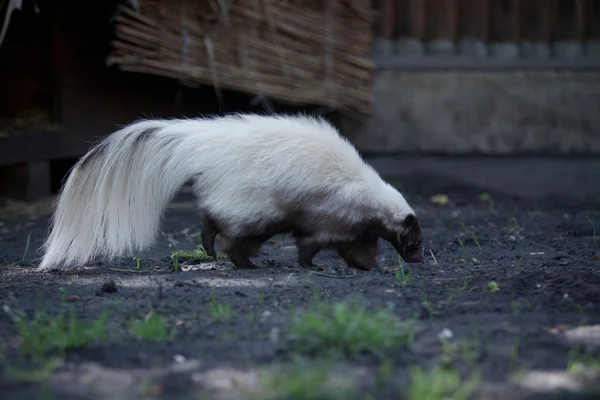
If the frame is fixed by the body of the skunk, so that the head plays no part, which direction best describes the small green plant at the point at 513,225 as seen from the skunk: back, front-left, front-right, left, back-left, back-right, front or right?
front-left

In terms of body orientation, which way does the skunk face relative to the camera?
to the viewer's right

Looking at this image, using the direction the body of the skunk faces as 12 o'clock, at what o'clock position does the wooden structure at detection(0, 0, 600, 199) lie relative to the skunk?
The wooden structure is roughly at 10 o'clock from the skunk.

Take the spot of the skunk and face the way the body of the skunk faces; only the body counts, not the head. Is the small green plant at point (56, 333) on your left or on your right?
on your right

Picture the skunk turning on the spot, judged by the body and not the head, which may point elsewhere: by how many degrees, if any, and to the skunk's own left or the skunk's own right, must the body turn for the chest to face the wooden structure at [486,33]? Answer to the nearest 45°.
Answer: approximately 45° to the skunk's own left

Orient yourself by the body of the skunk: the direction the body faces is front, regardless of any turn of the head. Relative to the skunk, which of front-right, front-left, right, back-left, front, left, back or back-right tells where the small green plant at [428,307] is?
front-right

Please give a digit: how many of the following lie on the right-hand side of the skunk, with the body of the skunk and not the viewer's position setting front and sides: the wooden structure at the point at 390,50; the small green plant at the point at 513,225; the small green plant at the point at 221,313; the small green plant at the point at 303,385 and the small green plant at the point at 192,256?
2

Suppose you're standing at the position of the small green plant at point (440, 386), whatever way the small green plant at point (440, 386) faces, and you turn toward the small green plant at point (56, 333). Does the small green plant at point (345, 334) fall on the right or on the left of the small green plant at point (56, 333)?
right

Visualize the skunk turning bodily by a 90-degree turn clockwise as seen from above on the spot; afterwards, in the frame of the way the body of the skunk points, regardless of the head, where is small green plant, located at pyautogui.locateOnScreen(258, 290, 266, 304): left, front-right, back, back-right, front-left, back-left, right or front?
front

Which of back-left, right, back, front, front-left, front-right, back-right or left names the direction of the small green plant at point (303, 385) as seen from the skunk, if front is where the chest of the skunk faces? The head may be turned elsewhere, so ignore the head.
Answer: right

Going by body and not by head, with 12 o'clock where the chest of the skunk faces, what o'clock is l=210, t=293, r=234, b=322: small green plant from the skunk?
The small green plant is roughly at 3 o'clock from the skunk.

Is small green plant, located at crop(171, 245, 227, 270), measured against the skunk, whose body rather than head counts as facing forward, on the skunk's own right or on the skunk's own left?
on the skunk's own left
